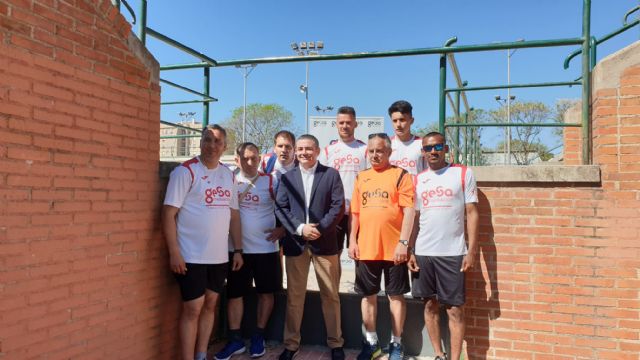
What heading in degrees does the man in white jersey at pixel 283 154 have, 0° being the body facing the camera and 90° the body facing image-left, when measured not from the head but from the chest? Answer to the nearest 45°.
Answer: approximately 0°

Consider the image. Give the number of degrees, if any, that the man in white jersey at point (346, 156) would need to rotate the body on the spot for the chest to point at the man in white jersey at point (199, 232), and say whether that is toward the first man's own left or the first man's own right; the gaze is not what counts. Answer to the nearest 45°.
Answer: approximately 45° to the first man's own right

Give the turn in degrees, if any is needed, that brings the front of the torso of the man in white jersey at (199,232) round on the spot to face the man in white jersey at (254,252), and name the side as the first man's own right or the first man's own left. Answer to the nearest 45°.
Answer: approximately 90° to the first man's own left

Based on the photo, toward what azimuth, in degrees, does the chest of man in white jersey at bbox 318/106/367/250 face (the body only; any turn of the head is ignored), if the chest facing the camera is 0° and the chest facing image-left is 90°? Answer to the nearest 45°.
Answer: approximately 0°

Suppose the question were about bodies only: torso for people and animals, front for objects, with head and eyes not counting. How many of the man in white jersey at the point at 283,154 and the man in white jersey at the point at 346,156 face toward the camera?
2

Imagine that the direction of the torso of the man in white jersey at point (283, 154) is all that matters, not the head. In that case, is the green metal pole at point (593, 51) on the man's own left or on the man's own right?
on the man's own left

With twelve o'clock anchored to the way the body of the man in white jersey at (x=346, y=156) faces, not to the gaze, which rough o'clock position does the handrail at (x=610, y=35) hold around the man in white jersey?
The handrail is roughly at 9 o'clock from the man in white jersey.

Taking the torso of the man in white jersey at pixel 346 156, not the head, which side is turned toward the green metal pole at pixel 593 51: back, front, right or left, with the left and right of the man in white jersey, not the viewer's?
left
